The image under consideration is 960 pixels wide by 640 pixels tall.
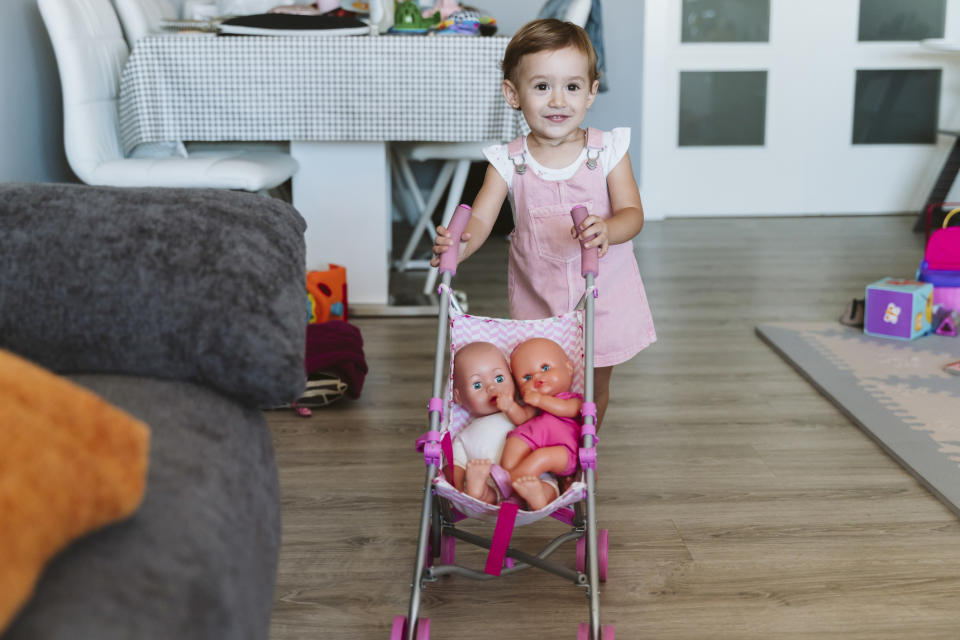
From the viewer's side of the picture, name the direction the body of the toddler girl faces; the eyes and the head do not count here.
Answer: toward the camera

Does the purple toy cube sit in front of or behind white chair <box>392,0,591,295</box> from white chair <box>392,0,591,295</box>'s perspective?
behind

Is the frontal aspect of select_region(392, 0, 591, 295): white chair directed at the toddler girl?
no

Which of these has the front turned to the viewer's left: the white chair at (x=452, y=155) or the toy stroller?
the white chair

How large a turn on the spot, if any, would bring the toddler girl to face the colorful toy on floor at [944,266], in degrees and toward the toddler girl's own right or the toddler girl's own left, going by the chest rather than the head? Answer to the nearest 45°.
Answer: approximately 135° to the toddler girl's own left

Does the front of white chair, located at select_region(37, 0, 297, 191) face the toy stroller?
no

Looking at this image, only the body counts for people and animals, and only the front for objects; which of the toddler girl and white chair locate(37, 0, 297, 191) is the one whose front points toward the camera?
the toddler girl

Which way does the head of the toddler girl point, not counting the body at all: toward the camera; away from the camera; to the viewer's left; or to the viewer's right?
toward the camera

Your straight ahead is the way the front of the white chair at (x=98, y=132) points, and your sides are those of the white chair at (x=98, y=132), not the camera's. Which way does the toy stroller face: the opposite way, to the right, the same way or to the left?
to the right

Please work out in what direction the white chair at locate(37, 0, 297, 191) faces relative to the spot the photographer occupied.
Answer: facing to the right of the viewer

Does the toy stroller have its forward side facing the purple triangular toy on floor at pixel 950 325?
no

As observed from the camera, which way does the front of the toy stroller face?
facing the viewer

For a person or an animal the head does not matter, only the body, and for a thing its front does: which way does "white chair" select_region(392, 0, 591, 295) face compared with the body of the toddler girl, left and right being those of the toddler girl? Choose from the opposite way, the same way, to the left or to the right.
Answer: to the right

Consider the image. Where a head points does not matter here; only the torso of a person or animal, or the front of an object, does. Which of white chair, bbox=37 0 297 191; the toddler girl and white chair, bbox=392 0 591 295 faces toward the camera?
the toddler girl

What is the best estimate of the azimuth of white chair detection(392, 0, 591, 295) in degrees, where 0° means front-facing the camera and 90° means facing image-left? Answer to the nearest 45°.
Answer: approximately 90°
